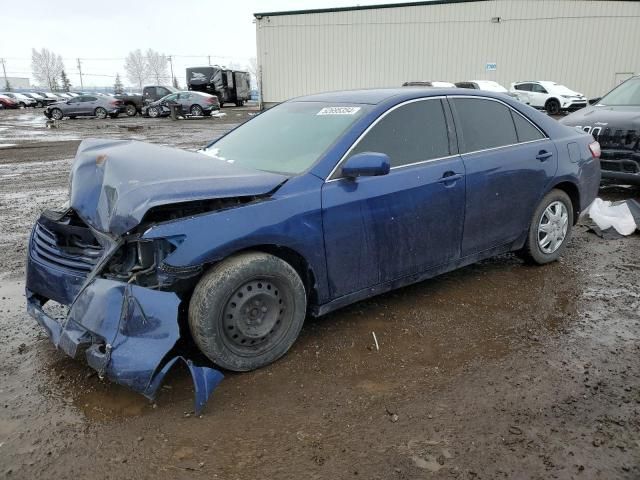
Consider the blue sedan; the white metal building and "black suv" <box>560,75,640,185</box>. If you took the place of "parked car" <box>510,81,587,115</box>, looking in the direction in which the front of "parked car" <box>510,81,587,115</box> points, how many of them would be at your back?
1

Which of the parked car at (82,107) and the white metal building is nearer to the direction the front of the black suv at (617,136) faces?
the parked car

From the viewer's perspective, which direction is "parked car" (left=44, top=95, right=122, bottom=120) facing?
to the viewer's left

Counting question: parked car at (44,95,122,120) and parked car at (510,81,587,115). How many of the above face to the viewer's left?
1

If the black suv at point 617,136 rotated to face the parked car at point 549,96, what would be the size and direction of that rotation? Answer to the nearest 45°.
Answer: approximately 135° to its right

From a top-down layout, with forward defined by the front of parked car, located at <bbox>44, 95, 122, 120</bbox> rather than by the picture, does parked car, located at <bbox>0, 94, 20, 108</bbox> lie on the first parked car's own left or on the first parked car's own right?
on the first parked car's own right

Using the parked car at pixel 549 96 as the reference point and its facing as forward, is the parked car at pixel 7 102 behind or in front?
behind

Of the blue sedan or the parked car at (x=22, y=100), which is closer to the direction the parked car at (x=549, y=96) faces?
the blue sedan

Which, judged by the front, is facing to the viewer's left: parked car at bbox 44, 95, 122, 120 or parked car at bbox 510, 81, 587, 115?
parked car at bbox 44, 95, 122, 120

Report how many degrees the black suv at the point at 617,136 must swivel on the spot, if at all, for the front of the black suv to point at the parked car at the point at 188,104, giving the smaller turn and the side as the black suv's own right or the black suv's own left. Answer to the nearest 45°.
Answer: approximately 90° to the black suv's own right

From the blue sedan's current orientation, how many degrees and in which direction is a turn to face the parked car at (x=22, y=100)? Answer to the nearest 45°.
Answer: approximately 90° to its right

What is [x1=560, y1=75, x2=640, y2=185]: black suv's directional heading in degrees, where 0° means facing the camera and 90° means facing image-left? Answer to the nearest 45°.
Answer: approximately 45°

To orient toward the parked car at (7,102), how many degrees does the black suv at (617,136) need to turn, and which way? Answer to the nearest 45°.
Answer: approximately 90° to its right
